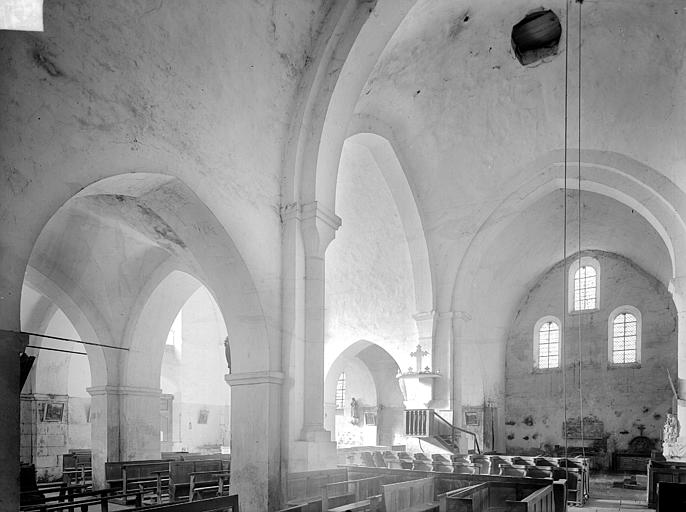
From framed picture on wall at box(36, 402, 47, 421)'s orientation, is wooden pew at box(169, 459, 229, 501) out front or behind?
out front

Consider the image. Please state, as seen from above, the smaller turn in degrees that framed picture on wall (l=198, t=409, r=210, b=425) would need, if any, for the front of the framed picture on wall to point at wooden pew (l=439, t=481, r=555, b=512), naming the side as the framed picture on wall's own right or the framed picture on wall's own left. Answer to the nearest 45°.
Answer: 0° — it already faces it

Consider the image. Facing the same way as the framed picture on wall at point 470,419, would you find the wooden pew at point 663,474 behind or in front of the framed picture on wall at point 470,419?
in front

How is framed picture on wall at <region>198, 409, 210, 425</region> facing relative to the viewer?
toward the camera

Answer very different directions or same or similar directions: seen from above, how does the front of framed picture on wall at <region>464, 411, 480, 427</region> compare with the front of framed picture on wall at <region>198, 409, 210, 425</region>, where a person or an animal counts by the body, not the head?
same or similar directions

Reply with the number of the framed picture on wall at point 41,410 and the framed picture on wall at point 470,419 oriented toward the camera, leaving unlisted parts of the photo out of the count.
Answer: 2

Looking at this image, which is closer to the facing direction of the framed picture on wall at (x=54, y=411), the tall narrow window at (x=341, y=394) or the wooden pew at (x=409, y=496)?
the wooden pew

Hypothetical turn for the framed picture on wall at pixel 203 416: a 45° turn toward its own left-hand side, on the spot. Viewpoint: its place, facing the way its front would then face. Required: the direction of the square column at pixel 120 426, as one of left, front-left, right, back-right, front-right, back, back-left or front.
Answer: front-right
